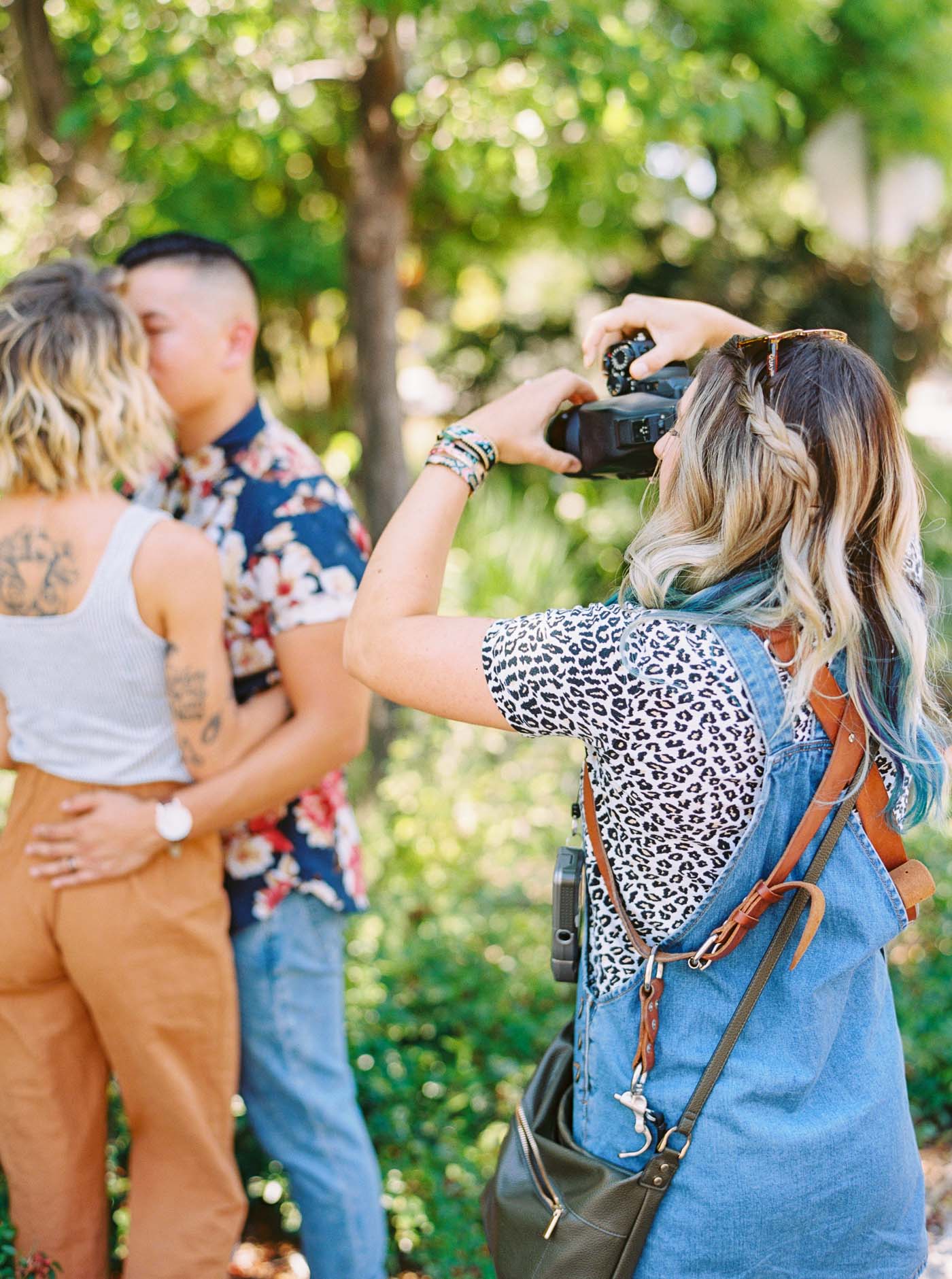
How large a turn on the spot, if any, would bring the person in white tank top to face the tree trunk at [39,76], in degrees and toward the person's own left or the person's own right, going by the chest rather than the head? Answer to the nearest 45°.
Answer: approximately 45° to the person's own left

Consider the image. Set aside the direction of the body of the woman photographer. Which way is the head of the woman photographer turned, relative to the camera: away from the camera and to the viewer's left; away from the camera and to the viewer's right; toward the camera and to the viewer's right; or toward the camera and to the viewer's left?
away from the camera and to the viewer's left

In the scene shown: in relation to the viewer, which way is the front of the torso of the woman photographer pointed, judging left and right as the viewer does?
facing away from the viewer and to the left of the viewer

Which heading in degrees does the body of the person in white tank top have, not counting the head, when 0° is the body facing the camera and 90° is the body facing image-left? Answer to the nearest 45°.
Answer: approximately 225°

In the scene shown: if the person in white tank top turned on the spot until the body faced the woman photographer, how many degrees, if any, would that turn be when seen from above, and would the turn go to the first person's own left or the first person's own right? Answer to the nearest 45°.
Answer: approximately 90° to the first person's own right

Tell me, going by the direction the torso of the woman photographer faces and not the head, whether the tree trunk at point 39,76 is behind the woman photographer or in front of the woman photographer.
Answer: in front

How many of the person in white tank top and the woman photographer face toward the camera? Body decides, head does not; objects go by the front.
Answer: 0

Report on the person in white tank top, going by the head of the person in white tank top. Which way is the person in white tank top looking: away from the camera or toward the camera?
away from the camera

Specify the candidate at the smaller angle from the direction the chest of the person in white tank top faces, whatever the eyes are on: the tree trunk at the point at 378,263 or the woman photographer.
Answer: the tree trunk
